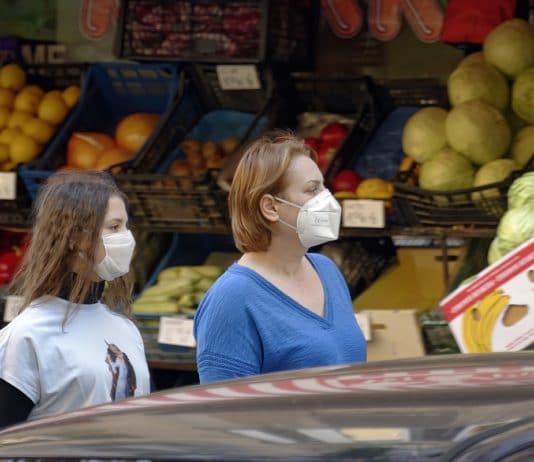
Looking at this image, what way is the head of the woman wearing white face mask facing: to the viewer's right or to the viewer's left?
to the viewer's right

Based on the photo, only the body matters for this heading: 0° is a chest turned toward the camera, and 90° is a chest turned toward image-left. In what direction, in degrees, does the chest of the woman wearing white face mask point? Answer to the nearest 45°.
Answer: approximately 315°

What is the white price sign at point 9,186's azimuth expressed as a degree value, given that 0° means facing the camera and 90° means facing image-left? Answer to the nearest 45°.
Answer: approximately 0°

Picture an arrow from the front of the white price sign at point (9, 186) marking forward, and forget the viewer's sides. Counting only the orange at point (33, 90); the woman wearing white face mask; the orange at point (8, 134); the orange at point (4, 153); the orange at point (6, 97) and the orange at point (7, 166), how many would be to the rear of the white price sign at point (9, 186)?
5

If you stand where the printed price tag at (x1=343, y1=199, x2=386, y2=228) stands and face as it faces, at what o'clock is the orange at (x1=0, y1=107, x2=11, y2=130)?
The orange is roughly at 4 o'clock from the printed price tag.

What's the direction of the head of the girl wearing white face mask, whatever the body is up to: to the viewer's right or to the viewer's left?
to the viewer's right

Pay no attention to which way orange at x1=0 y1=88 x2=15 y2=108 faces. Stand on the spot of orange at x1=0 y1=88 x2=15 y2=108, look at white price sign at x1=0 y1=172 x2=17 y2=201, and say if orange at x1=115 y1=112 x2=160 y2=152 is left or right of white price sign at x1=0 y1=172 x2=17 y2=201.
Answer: left

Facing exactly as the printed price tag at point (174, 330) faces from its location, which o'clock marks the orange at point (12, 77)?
The orange is roughly at 5 o'clock from the printed price tag.
